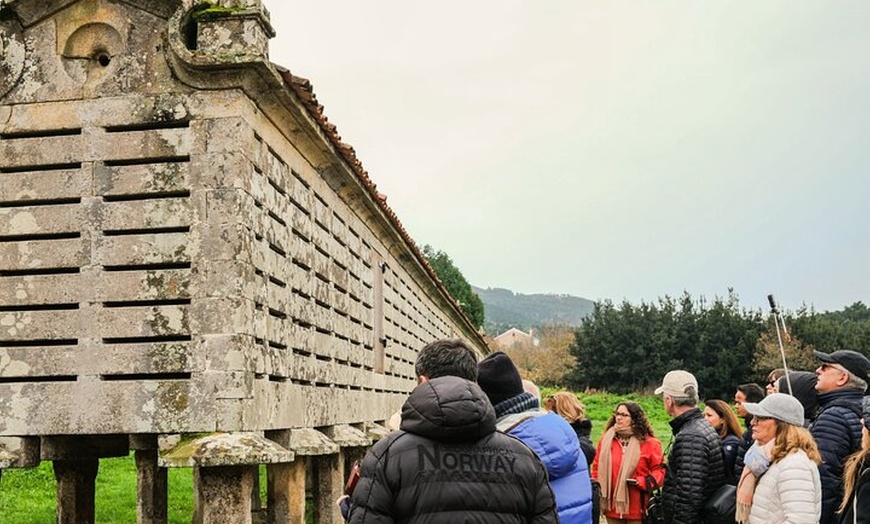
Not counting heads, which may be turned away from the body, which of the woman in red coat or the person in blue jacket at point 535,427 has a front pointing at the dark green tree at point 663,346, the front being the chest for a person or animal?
the person in blue jacket

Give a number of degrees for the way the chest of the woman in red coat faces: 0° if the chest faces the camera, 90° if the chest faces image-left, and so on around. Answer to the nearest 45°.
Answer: approximately 45°

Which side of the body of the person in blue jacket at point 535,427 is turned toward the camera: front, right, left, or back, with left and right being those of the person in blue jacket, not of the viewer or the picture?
back

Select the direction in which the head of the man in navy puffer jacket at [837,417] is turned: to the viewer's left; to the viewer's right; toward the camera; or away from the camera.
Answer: to the viewer's left

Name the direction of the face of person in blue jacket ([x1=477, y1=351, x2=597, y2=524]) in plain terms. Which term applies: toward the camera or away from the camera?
away from the camera

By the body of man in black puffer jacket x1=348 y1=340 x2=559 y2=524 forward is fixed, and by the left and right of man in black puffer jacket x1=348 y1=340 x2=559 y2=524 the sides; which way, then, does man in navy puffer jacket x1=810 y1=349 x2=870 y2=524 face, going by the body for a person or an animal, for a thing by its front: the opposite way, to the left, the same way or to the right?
to the left

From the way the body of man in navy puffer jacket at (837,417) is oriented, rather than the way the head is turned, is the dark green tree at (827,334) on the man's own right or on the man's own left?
on the man's own right

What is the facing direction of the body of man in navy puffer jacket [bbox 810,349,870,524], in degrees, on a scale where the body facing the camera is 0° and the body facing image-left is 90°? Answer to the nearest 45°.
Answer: approximately 90°

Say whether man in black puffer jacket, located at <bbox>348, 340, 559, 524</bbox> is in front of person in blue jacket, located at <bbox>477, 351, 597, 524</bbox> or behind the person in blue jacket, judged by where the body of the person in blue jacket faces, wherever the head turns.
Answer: behind

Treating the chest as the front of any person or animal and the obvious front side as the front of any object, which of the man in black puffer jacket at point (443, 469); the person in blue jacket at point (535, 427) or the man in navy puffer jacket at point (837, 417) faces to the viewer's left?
the man in navy puffer jacket at point (837, 417)

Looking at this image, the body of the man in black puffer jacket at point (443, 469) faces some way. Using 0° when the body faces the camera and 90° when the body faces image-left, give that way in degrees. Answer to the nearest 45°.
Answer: approximately 180°
